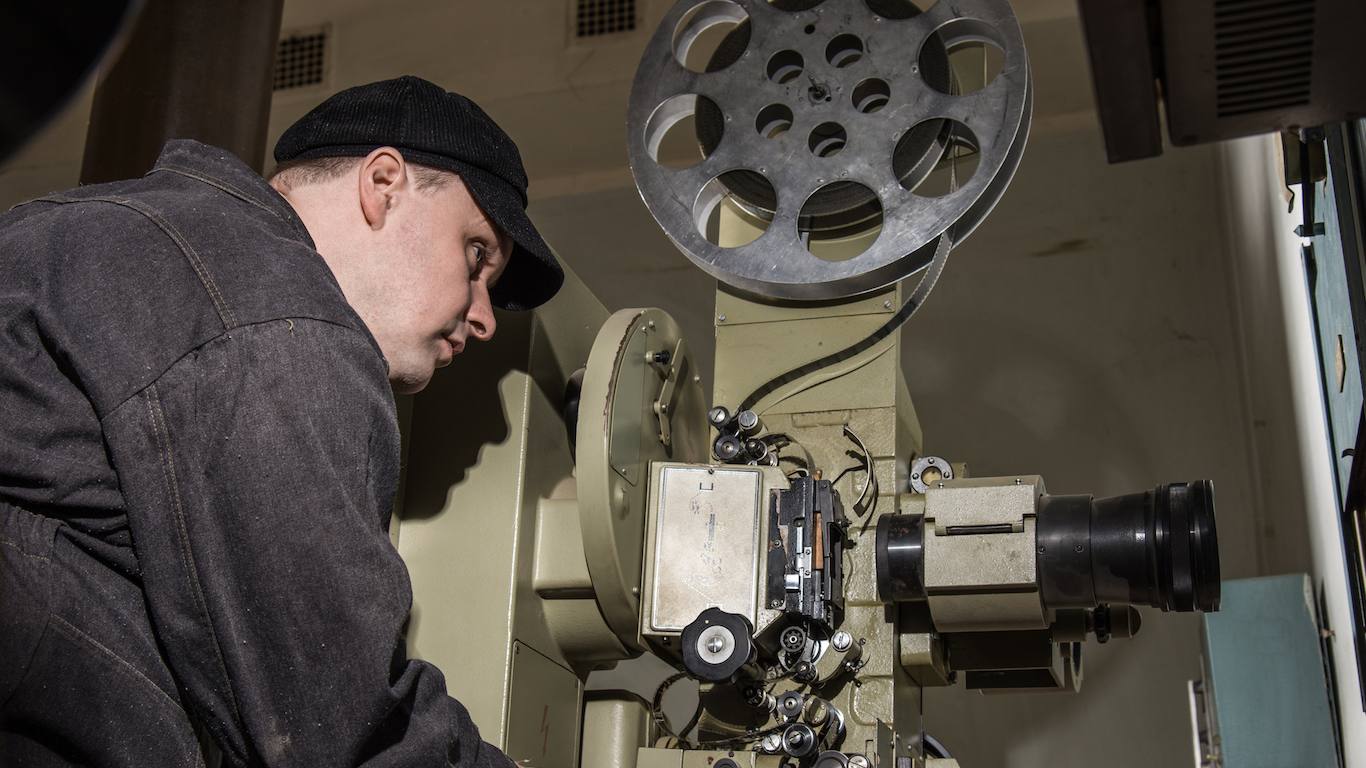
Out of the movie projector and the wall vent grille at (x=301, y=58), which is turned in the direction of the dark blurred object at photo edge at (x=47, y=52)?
the wall vent grille

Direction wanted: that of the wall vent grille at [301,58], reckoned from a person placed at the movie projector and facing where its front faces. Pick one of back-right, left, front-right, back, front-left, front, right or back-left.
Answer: back-left

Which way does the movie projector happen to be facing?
to the viewer's right

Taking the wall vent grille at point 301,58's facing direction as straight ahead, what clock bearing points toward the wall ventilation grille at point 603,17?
The wall ventilation grille is roughly at 10 o'clock from the wall vent grille.

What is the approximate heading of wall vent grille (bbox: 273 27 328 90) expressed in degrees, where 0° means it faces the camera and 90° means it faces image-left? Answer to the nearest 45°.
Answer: approximately 0°

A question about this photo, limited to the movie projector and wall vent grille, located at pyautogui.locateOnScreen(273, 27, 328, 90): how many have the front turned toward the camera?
1

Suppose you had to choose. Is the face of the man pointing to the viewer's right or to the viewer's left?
to the viewer's right

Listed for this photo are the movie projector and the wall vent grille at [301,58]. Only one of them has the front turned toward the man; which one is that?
the wall vent grille

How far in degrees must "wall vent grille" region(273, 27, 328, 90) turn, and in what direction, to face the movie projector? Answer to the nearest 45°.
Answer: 0° — it already faces it

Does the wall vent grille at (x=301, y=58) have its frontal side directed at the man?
yes
